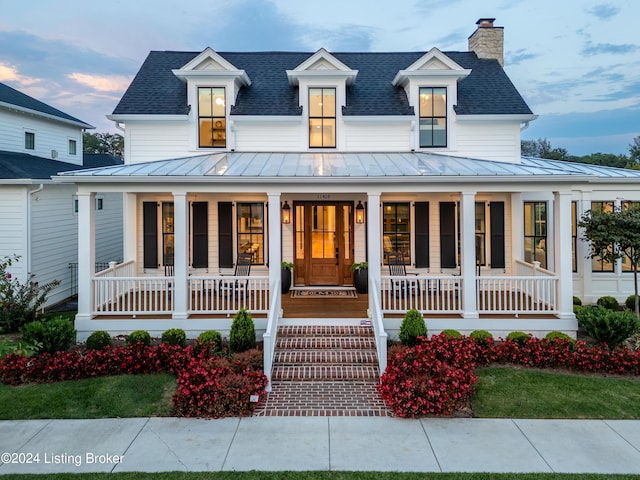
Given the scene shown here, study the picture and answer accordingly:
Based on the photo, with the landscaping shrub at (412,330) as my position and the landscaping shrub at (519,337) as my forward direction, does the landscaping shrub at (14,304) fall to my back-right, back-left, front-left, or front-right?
back-left

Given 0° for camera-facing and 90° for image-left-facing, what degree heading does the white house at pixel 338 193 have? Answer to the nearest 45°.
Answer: approximately 0°

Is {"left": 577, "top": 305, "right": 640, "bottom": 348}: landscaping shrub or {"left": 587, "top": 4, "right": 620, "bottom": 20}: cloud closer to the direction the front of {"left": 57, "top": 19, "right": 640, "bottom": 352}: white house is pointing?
the landscaping shrub

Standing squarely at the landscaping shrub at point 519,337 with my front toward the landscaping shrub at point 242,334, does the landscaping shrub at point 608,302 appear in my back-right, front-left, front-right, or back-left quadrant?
back-right

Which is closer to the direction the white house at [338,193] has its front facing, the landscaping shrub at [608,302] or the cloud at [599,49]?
the landscaping shrub

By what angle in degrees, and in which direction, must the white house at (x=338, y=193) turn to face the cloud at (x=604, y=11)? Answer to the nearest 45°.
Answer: approximately 135° to its left

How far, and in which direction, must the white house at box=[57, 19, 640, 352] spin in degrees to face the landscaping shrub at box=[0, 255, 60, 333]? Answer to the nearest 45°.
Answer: approximately 90° to its right

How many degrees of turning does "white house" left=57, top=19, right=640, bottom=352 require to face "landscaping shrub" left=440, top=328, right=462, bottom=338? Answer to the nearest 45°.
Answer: approximately 45° to its left

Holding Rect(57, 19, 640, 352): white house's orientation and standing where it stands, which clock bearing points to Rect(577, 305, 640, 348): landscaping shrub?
The landscaping shrub is roughly at 10 o'clock from the white house.

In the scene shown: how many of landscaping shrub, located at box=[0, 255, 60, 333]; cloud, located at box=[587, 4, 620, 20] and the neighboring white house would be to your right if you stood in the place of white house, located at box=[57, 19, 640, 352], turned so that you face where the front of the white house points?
2

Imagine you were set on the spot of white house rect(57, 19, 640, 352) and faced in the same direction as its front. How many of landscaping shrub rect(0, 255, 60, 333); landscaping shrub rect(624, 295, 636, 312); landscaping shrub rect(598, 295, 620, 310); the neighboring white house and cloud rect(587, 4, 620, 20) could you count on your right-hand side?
2

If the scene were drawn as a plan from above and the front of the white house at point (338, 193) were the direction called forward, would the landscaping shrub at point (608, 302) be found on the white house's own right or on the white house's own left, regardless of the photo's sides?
on the white house's own left
